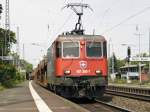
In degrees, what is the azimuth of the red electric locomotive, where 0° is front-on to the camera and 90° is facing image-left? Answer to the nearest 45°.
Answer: approximately 0°
